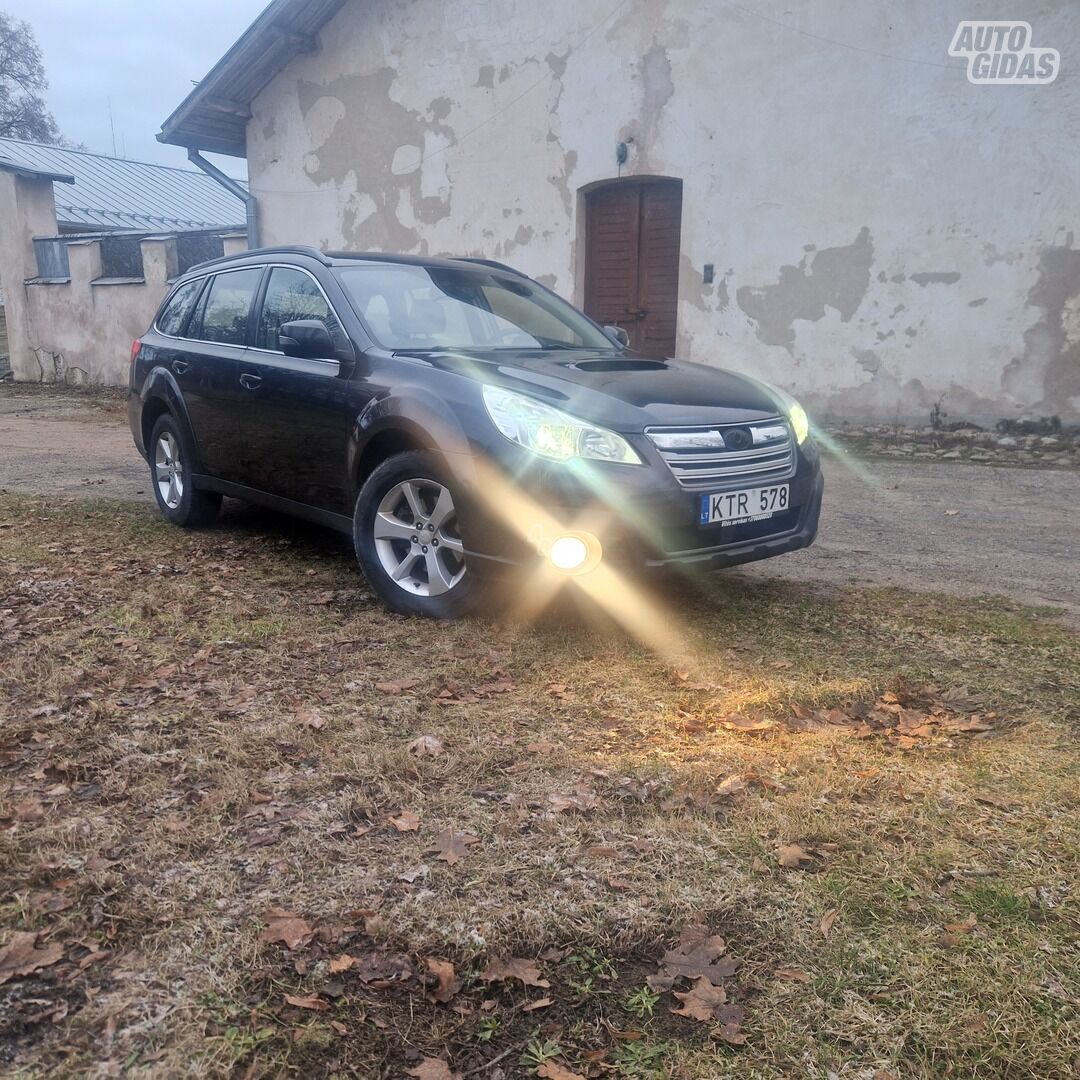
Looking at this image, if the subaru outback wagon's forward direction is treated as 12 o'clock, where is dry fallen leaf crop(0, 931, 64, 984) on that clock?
The dry fallen leaf is roughly at 2 o'clock from the subaru outback wagon.

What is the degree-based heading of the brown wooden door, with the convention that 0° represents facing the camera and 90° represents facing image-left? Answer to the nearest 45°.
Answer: approximately 0°

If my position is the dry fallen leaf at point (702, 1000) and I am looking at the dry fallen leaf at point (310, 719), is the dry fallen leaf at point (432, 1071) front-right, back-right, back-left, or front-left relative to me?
front-left

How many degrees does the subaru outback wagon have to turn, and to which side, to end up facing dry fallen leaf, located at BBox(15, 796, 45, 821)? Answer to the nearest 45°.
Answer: approximately 90° to its right

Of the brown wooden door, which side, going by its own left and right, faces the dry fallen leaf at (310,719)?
front

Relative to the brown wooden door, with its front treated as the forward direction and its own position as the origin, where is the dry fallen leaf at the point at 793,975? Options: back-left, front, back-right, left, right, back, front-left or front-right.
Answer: front

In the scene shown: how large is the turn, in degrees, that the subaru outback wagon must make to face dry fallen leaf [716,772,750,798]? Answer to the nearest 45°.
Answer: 0° — it already faces it

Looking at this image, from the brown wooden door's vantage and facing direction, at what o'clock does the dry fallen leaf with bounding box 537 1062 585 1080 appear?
The dry fallen leaf is roughly at 12 o'clock from the brown wooden door.

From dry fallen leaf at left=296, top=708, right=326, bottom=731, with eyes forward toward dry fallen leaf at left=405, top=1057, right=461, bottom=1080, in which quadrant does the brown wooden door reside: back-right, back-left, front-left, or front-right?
back-left

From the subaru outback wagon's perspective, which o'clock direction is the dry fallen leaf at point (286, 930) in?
The dry fallen leaf is roughly at 2 o'clock from the subaru outback wagon.

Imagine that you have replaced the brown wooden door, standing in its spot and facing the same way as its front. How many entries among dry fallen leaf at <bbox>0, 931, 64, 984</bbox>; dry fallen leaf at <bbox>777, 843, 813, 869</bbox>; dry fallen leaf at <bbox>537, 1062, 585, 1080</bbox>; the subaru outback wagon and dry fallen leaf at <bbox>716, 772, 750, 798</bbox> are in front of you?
5

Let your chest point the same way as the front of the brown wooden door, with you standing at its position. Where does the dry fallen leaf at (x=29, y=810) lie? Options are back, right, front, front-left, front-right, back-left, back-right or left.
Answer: front

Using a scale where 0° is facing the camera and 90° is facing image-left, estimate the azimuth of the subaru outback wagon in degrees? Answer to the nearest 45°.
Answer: approximately 315°

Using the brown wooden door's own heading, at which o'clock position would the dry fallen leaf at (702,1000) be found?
The dry fallen leaf is roughly at 12 o'clock from the brown wooden door.

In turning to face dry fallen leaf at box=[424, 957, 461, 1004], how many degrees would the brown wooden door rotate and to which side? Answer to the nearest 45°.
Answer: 0° — it already faces it

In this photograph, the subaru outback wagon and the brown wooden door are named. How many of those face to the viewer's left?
0

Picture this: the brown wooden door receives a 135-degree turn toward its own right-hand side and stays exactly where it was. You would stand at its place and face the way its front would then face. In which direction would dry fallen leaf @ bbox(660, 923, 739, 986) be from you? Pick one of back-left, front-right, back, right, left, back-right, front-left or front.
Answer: back-left

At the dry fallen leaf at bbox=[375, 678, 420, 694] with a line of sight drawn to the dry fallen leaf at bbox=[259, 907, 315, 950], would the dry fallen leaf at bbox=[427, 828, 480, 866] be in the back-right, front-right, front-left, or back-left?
front-left

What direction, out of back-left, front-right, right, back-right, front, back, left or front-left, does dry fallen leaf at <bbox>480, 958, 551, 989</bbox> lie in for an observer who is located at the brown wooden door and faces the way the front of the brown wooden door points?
front
